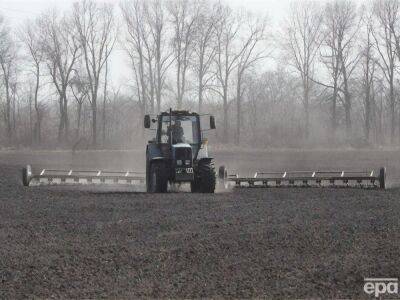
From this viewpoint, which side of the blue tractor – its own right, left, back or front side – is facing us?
front
